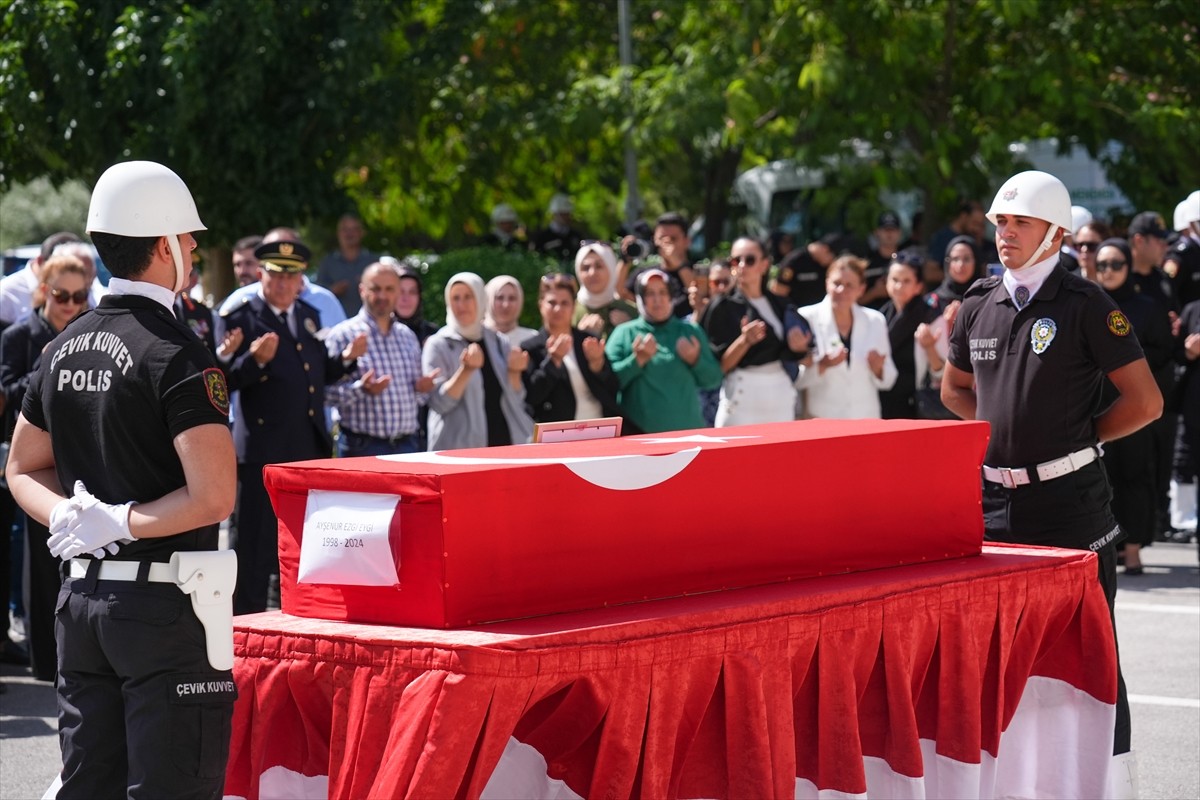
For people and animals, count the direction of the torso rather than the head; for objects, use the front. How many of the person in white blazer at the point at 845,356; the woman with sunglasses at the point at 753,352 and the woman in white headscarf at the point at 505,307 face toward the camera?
3

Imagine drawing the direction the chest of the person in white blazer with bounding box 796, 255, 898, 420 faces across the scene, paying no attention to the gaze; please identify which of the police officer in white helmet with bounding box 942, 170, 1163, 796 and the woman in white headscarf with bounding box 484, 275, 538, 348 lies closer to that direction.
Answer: the police officer in white helmet

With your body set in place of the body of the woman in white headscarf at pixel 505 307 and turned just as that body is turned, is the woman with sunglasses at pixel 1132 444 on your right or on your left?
on your left

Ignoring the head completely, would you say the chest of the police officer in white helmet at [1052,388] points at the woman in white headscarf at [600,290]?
no

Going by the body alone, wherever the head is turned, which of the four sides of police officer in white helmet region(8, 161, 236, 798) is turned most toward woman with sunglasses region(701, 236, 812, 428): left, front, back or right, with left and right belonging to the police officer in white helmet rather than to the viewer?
front

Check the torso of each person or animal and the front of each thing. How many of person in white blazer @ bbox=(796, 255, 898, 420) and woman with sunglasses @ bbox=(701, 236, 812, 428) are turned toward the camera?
2

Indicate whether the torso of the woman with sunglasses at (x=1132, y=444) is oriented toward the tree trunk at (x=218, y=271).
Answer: no

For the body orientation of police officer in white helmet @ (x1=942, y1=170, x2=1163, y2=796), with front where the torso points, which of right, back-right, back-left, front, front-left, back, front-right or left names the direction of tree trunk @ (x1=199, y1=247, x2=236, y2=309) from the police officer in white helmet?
right

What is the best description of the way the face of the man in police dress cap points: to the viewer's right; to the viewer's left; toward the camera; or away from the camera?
toward the camera

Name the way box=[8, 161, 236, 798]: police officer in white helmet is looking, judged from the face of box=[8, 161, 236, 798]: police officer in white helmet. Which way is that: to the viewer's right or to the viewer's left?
to the viewer's right

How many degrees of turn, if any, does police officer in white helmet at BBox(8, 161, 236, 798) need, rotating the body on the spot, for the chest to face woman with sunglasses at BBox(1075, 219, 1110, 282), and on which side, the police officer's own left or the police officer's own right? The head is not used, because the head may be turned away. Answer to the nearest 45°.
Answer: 0° — they already face them

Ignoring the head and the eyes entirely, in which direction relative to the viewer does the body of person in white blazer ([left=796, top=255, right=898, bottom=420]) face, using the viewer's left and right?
facing the viewer

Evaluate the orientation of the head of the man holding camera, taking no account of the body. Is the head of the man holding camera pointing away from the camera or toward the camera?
toward the camera

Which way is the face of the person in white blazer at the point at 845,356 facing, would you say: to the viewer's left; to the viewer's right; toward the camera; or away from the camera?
toward the camera

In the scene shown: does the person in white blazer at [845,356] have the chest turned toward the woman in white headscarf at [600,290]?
no

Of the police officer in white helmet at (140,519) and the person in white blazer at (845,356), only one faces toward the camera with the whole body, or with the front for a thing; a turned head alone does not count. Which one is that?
the person in white blazer

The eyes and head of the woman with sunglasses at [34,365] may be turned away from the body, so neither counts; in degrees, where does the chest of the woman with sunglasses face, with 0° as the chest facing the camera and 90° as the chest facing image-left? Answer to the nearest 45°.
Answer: approximately 315°

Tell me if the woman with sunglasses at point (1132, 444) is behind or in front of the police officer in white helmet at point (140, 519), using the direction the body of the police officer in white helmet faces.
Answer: in front

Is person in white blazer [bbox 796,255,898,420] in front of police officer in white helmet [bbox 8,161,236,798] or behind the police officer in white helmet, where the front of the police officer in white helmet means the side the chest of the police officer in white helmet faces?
in front

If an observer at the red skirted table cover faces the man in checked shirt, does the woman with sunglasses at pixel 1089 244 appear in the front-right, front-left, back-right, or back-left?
front-right

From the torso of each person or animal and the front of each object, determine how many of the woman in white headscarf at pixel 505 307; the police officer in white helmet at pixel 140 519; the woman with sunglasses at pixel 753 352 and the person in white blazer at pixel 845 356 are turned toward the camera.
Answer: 3
